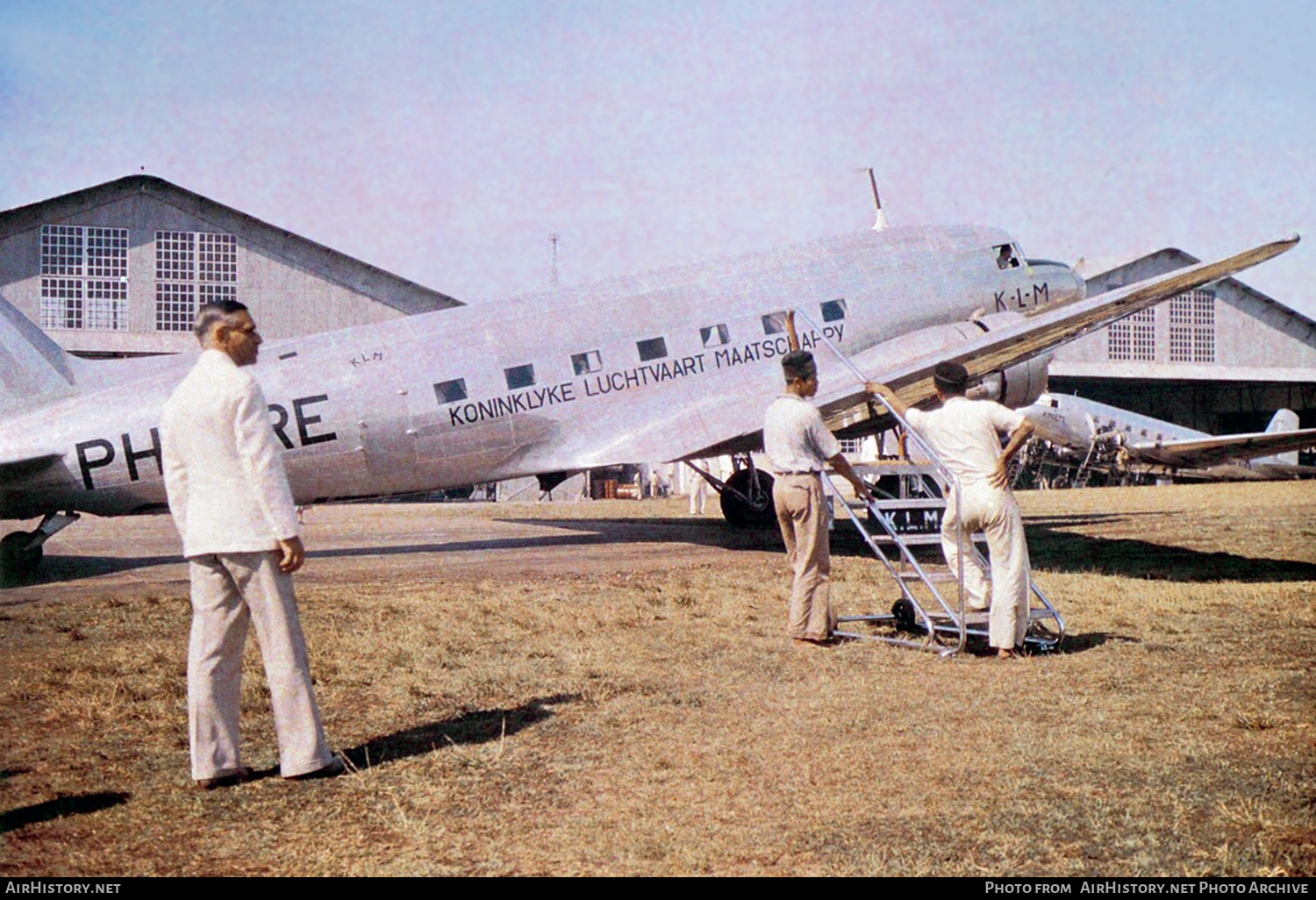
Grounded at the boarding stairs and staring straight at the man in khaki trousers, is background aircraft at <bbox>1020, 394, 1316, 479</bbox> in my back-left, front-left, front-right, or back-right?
back-right

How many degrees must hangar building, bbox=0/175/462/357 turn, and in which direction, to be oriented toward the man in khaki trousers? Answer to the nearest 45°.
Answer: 0° — it already faces them

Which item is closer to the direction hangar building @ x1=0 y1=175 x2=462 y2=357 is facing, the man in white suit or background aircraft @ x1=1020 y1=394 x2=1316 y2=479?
the man in white suit

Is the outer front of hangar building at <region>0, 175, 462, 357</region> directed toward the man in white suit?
yes

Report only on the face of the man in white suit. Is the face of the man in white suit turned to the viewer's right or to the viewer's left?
to the viewer's right

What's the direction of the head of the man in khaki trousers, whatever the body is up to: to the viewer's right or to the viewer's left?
to the viewer's right

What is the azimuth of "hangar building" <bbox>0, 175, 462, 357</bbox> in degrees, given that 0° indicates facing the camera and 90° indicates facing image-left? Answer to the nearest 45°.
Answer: approximately 0°

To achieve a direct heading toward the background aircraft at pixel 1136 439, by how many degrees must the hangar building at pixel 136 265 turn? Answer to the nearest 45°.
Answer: approximately 90° to its left
